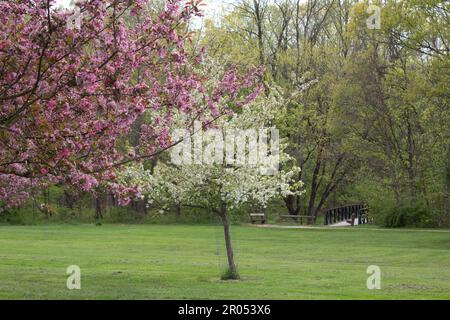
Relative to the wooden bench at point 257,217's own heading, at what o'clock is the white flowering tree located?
The white flowering tree is roughly at 12 o'clock from the wooden bench.

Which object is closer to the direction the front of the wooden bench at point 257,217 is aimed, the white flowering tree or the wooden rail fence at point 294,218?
the white flowering tree

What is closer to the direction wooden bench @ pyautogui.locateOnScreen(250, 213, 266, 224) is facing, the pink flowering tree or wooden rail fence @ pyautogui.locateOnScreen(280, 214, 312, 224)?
the pink flowering tree

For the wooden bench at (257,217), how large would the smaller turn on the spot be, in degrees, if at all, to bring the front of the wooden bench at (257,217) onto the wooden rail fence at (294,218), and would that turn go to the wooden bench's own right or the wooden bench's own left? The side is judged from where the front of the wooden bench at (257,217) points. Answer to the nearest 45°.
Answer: approximately 135° to the wooden bench's own left

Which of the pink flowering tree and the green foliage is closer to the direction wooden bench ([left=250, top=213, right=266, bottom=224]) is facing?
the pink flowering tree

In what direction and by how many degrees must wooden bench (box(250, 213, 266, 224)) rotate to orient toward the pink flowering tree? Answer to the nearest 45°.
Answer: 0° — it already faces it

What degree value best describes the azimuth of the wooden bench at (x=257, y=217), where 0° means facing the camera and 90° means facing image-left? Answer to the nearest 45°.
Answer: approximately 0°
